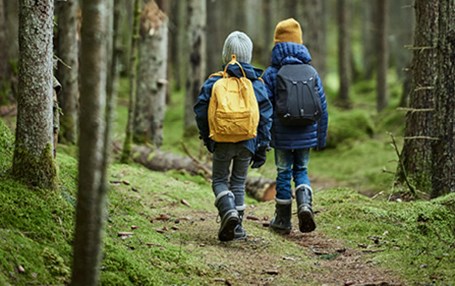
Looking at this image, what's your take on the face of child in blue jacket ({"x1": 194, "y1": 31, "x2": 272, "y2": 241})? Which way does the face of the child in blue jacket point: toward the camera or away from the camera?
away from the camera

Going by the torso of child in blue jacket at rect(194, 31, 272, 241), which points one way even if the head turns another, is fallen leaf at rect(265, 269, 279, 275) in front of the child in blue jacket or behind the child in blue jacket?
behind

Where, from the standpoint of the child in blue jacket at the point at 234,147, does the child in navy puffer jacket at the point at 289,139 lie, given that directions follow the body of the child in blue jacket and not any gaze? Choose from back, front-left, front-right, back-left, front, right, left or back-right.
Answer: front-right

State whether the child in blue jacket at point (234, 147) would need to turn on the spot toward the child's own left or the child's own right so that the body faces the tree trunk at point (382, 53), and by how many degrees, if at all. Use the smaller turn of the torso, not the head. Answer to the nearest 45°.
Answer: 0° — they already face it

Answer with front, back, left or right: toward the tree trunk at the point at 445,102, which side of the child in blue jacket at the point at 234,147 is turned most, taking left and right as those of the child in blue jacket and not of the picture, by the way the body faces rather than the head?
right

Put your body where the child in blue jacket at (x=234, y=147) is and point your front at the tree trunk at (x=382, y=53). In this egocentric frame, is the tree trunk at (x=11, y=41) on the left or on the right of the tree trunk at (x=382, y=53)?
left

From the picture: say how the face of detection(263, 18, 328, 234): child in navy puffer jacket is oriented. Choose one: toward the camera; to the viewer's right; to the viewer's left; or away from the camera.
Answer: away from the camera

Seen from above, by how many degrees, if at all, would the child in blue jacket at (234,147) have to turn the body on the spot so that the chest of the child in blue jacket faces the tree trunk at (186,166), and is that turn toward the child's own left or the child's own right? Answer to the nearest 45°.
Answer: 0° — they already face it

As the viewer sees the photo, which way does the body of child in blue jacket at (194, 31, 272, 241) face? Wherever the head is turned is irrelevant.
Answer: away from the camera

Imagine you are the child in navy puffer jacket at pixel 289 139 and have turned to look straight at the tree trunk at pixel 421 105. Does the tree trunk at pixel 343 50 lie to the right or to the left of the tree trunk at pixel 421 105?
left
